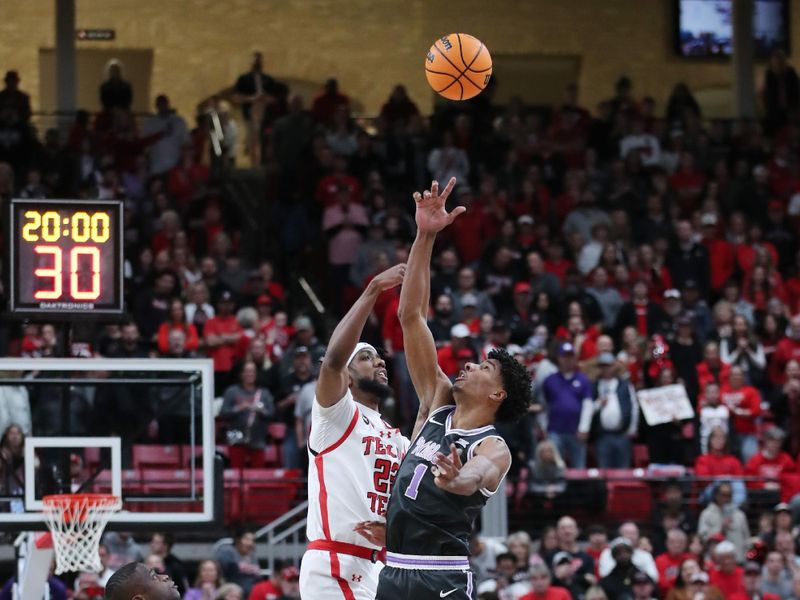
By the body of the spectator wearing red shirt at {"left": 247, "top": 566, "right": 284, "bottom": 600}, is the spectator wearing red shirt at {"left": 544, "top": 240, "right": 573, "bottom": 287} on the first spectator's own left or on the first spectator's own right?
on the first spectator's own left

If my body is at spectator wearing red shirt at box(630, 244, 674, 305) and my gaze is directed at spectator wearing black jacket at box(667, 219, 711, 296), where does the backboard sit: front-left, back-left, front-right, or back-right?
back-right

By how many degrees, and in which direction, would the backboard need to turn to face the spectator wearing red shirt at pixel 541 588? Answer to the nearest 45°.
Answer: approximately 135° to its left

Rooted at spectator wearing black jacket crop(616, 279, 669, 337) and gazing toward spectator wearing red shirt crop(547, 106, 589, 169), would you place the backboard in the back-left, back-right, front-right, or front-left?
back-left

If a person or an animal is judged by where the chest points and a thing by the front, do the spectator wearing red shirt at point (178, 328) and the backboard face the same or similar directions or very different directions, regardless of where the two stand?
same or similar directions

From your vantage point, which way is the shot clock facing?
toward the camera

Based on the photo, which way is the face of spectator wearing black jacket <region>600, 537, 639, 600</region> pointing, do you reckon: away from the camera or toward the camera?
toward the camera

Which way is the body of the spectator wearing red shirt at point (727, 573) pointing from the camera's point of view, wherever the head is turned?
toward the camera

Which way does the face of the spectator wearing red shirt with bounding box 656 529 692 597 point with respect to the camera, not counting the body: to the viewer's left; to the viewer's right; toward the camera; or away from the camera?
toward the camera

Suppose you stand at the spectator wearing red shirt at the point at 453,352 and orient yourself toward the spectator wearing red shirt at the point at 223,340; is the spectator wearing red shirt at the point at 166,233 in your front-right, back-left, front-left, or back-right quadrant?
front-right

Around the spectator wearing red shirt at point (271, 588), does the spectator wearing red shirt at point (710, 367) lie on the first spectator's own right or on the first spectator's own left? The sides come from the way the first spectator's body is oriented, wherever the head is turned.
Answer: on the first spectator's own left

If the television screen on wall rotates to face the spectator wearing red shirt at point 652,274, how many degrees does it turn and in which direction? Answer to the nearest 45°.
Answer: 0° — it already faces them

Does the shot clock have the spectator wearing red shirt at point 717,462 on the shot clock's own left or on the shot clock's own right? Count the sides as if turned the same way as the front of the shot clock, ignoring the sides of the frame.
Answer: on the shot clock's own left

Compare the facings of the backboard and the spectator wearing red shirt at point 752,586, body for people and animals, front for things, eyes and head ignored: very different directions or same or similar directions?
same or similar directions
